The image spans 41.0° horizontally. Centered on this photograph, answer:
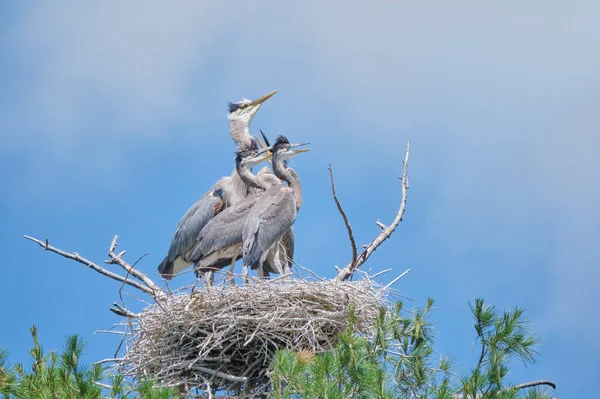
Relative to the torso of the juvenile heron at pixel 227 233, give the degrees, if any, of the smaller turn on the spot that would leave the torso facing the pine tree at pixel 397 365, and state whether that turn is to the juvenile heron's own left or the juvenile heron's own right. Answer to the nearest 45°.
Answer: approximately 45° to the juvenile heron's own right

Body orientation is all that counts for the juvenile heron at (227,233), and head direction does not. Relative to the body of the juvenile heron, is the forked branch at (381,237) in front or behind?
in front

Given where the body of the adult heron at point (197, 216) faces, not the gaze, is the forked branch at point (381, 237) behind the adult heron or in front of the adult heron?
in front

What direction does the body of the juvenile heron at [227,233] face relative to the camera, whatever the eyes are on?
to the viewer's right

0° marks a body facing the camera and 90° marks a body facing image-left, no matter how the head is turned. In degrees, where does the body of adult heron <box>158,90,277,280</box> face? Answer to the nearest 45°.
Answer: approximately 270°

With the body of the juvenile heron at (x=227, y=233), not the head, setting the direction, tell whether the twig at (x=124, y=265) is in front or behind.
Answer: behind

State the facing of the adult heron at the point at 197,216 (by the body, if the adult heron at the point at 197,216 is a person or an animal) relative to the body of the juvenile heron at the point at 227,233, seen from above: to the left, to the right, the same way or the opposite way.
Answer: the same way

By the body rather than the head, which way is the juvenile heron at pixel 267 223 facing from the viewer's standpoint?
to the viewer's right

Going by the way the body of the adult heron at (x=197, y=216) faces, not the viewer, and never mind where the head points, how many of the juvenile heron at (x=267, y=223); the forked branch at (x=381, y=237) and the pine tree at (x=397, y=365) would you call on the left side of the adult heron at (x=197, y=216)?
0

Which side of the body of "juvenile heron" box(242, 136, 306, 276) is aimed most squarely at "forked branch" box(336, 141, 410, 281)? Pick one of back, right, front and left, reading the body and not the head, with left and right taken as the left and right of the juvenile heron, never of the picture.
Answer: front
